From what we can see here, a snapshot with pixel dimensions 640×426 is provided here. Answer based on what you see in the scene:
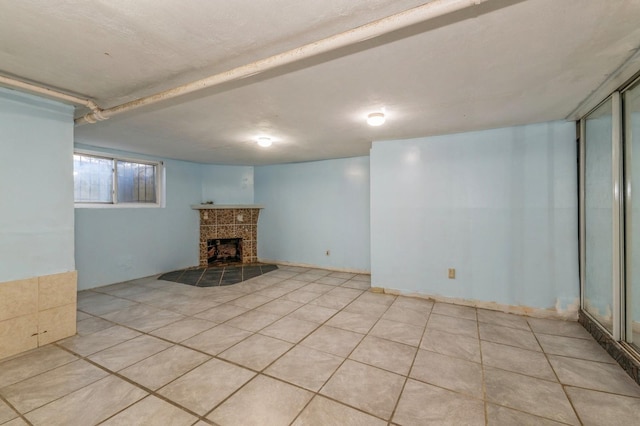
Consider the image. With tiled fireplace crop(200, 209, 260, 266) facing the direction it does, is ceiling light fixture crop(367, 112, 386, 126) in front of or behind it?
in front

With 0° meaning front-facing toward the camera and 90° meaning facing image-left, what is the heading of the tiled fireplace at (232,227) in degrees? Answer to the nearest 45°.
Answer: approximately 0°

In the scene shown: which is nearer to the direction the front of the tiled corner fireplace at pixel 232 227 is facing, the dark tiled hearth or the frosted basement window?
the dark tiled hearth

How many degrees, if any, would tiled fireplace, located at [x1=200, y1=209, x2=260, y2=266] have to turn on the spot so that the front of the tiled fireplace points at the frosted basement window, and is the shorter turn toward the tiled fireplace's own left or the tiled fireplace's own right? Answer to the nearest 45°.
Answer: approximately 45° to the tiled fireplace's own right

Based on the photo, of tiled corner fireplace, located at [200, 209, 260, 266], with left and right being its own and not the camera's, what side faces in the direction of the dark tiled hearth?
front
